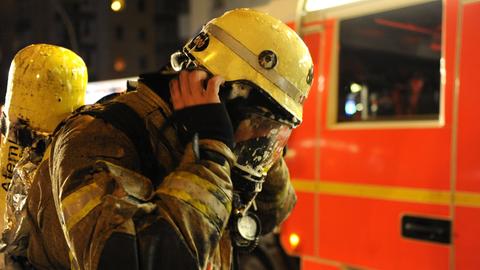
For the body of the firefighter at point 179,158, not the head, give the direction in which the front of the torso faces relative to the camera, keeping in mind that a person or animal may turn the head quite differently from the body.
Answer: to the viewer's right

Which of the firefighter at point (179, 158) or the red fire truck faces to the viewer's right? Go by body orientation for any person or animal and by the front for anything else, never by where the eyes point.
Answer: the firefighter

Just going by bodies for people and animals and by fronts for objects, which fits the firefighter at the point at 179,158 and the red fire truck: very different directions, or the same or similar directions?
very different directions

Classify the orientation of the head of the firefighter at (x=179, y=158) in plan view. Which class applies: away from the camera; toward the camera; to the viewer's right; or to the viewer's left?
to the viewer's right

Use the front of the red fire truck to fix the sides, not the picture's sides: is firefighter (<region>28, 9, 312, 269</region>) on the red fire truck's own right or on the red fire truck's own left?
on the red fire truck's own left

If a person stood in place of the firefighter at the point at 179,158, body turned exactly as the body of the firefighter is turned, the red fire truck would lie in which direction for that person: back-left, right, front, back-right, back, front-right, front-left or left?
front-left

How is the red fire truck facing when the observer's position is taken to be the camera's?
facing to the left of the viewer

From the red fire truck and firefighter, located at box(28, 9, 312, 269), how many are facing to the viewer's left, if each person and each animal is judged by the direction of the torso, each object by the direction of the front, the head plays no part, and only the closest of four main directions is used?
1
